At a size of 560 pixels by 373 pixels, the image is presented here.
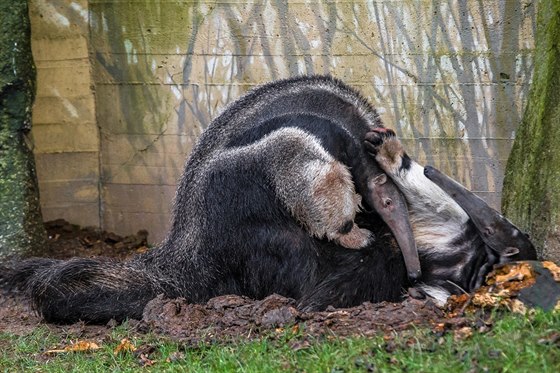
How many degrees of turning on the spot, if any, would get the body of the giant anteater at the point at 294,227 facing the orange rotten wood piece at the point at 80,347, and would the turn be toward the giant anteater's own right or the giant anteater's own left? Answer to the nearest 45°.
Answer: approximately 180°

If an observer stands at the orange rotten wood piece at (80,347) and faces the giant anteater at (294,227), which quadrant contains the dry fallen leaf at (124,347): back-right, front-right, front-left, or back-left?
front-right

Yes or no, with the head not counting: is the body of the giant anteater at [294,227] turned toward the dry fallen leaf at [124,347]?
no

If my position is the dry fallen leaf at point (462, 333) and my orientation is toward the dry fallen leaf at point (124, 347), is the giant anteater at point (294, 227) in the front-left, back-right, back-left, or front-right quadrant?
front-right

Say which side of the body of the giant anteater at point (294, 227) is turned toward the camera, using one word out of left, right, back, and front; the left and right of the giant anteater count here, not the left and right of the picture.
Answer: right

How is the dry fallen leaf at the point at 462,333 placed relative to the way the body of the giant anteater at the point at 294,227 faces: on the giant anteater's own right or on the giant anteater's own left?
on the giant anteater's own right
